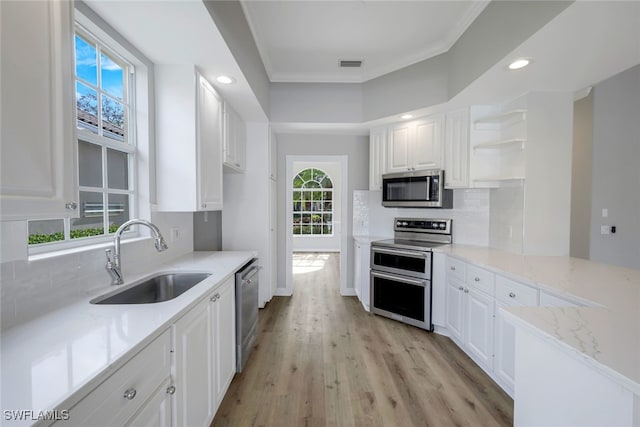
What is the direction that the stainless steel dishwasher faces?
to the viewer's right

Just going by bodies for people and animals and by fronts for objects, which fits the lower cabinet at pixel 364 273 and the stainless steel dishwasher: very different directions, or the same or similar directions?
very different directions

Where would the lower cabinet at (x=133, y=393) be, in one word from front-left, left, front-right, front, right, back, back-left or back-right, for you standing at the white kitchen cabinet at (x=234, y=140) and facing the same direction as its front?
right

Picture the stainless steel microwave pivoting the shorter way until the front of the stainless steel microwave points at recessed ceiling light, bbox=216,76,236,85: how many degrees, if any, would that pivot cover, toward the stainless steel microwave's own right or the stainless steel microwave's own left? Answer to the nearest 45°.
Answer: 0° — it already faces it

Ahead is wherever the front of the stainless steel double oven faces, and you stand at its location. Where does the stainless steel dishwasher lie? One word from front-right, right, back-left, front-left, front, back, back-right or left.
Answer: front

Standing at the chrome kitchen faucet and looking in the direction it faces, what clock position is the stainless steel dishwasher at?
The stainless steel dishwasher is roughly at 10 o'clock from the chrome kitchen faucet.

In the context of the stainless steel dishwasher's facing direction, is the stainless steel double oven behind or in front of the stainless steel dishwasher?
in front

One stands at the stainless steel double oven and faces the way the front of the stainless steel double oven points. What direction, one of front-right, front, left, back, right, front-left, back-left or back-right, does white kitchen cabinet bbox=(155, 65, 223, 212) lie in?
front

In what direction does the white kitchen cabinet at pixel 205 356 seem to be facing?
to the viewer's right

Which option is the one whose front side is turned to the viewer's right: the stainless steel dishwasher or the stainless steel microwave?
the stainless steel dishwasher

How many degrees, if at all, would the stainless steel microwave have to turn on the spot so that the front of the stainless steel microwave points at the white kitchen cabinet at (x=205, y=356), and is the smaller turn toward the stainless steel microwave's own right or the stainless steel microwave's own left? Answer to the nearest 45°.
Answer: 0° — it already faces it

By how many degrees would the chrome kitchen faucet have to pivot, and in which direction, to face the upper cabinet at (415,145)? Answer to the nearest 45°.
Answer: approximately 45° to its left

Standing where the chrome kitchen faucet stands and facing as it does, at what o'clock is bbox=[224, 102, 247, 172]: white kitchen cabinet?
The white kitchen cabinet is roughly at 9 o'clock from the chrome kitchen faucet.
